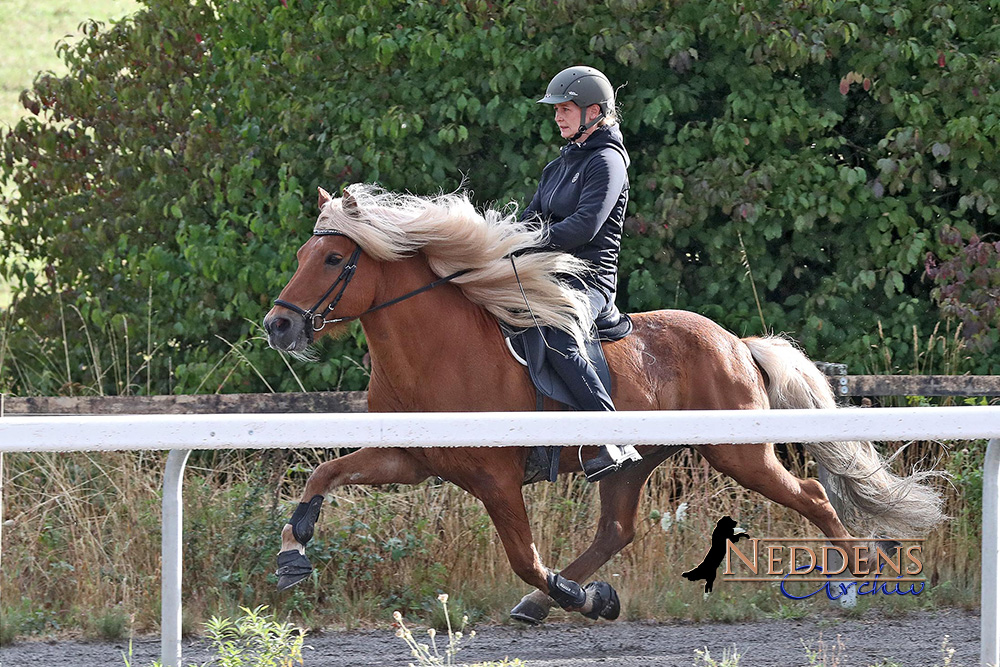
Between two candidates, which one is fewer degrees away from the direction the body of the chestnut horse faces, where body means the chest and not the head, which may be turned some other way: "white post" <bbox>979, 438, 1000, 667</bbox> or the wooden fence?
the wooden fence

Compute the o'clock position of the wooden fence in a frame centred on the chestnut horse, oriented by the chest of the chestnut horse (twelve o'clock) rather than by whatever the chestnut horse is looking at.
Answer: The wooden fence is roughly at 2 o'clock from the chestnut horse.

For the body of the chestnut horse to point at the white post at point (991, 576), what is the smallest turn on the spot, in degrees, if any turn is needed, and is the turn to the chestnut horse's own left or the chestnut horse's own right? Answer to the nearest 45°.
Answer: approximately 135° to the chestnut horse's own left

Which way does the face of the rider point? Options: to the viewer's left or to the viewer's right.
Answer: to the viewer's left

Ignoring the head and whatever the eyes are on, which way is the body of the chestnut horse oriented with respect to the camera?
to the viewer's left
